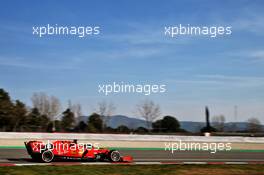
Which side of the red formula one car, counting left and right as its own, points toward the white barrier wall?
left

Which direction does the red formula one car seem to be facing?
to the viewer's right
